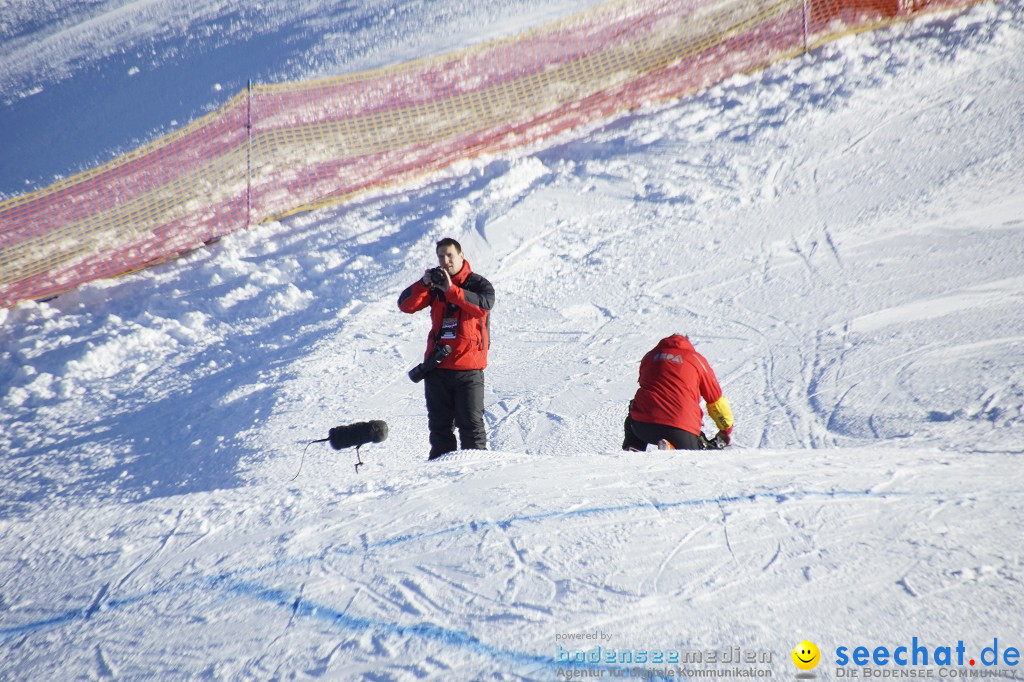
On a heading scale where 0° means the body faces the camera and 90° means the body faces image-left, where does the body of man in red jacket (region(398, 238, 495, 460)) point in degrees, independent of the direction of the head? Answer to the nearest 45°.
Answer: approximately 45°

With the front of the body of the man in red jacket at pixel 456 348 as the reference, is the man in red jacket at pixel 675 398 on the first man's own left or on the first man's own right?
on the first man's own left

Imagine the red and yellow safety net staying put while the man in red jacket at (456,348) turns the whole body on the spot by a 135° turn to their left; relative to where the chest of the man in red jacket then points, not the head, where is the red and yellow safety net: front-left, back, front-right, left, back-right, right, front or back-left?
left

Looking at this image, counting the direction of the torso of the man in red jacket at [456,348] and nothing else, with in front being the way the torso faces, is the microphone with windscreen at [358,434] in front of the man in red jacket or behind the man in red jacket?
in front
